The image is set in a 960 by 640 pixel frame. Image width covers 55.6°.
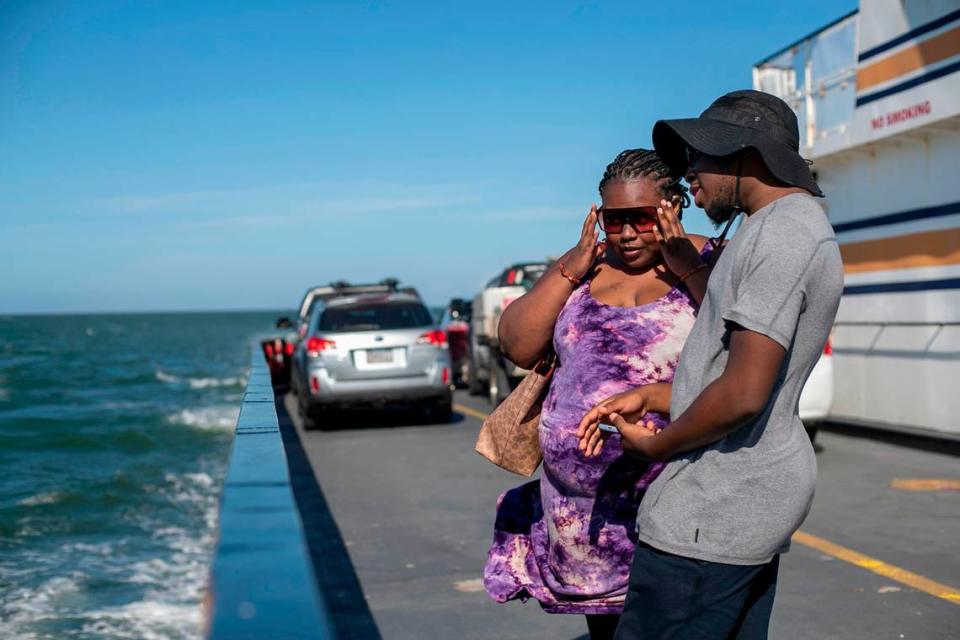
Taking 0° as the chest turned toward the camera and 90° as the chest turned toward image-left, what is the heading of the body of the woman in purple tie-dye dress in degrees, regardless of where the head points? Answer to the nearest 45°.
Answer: approximately 0°

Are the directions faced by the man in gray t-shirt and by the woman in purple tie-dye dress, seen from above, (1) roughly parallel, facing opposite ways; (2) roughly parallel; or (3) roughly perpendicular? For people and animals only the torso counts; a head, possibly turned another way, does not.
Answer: roughly perpendicular

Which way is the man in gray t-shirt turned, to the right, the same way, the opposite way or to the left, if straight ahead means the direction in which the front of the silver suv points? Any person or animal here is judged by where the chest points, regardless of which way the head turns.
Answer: to the left

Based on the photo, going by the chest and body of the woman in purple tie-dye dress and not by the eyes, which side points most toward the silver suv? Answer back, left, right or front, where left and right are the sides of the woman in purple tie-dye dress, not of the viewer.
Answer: back

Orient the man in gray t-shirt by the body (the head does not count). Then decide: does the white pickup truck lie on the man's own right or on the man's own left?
on the man's own right

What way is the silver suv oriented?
away from the camera

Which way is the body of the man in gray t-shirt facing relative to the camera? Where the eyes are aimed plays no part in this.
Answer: to the viewer's left

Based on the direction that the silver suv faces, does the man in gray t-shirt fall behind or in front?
behind

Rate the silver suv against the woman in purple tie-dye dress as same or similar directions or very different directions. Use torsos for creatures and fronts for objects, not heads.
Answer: very different directions

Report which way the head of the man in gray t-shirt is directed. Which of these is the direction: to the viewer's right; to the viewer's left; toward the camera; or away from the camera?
to the viewer's left

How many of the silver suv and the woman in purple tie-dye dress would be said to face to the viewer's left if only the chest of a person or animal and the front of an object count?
0
